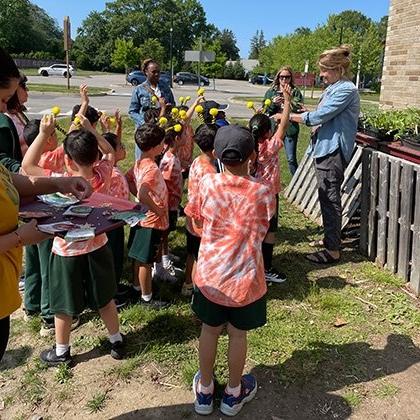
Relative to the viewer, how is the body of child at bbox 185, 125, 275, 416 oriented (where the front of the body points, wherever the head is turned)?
away from the camera

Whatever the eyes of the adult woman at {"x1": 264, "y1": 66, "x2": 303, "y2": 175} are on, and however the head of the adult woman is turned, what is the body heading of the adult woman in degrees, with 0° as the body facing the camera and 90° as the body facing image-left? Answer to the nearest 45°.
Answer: approximately 0°

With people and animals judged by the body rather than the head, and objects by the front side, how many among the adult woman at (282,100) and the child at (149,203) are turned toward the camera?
1

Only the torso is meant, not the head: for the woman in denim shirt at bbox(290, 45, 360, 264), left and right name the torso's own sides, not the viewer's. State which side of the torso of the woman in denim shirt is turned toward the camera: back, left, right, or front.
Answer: left

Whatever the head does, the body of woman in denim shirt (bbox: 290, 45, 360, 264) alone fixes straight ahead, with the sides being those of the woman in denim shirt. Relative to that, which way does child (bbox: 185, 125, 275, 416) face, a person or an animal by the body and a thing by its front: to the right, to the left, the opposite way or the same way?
to the right

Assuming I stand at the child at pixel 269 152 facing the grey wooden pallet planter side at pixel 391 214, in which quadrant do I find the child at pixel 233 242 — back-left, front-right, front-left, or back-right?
back-right
